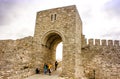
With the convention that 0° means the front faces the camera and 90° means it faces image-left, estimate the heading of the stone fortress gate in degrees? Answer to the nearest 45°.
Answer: approximately 45°
